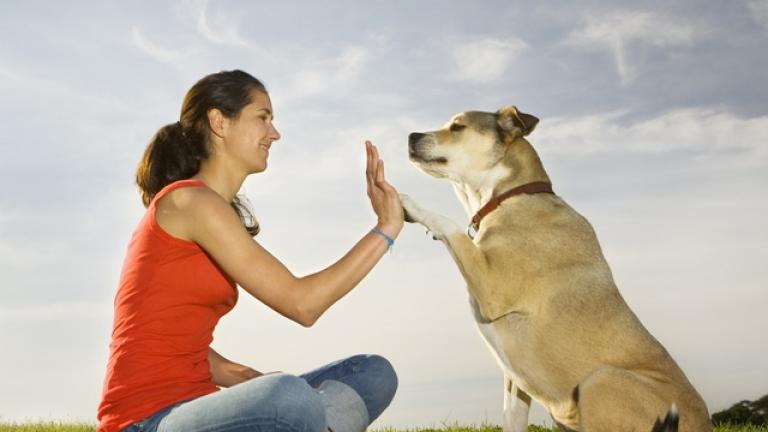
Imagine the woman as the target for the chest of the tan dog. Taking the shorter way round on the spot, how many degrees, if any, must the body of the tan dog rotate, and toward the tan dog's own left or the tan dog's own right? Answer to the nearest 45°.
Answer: approximately 45° to the tan dog's own left

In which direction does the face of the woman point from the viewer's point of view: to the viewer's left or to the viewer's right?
to the viewer's right

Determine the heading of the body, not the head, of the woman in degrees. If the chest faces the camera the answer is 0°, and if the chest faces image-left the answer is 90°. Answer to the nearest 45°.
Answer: approximately 270°

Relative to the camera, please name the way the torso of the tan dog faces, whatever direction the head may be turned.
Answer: to the viewer's left

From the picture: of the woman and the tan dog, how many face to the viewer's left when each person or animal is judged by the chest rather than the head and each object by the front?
1

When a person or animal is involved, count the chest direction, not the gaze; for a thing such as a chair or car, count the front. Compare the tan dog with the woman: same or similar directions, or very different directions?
very different directions
